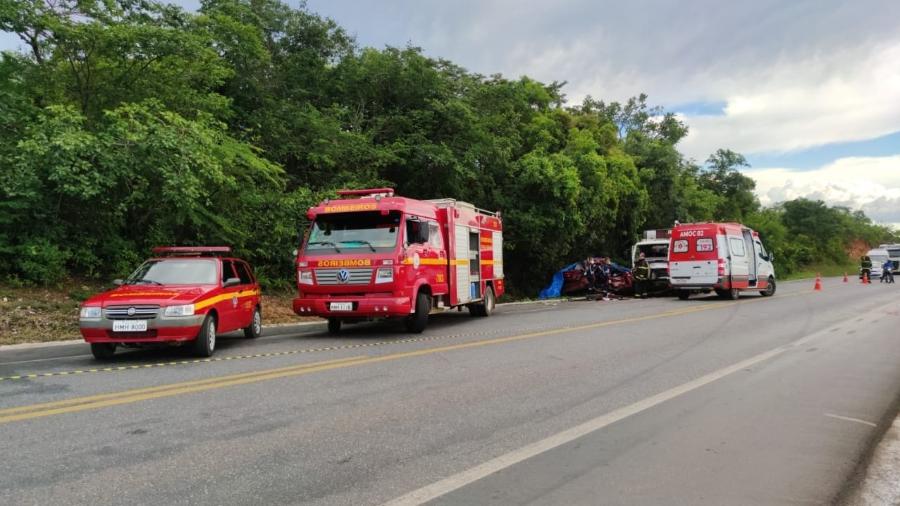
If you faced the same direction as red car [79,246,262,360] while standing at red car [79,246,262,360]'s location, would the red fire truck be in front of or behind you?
behind

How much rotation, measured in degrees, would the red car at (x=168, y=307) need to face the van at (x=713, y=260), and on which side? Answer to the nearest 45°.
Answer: approximately 135° to its left

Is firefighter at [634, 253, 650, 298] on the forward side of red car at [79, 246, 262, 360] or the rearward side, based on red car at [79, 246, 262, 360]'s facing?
on the rearward side

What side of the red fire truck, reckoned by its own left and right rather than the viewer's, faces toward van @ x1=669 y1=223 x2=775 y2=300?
back

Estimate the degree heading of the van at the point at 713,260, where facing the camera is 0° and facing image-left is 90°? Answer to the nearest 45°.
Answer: approximately 225°

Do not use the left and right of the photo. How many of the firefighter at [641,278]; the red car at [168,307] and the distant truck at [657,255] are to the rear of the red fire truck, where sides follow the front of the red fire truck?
2

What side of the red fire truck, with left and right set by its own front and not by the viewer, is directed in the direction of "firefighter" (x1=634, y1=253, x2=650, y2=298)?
back

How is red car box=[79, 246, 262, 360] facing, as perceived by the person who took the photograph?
facing the viewer and to the left of the viewer

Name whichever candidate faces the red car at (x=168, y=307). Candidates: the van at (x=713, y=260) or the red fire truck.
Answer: the red fire truck

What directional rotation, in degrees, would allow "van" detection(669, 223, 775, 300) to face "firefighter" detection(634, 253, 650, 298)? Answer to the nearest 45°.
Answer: approximately 90° to its left

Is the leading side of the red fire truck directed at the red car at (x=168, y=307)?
yes

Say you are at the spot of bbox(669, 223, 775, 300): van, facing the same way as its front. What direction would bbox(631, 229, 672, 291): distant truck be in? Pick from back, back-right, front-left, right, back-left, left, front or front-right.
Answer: left

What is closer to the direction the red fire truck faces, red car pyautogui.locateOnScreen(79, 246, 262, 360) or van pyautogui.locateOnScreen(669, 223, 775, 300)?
the red car

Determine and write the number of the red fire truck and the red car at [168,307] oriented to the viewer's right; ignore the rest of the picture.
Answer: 0

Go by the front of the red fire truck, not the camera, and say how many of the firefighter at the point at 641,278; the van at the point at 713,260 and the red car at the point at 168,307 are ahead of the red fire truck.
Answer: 1

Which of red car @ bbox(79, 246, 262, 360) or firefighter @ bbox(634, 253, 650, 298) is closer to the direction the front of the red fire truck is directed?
the red car
